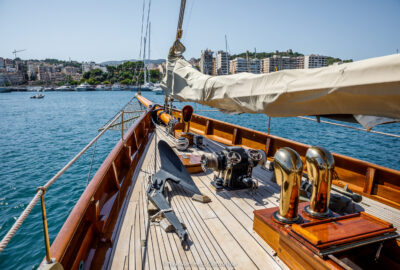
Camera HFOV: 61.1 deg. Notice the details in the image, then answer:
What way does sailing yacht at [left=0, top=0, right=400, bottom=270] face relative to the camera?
away from the camera
